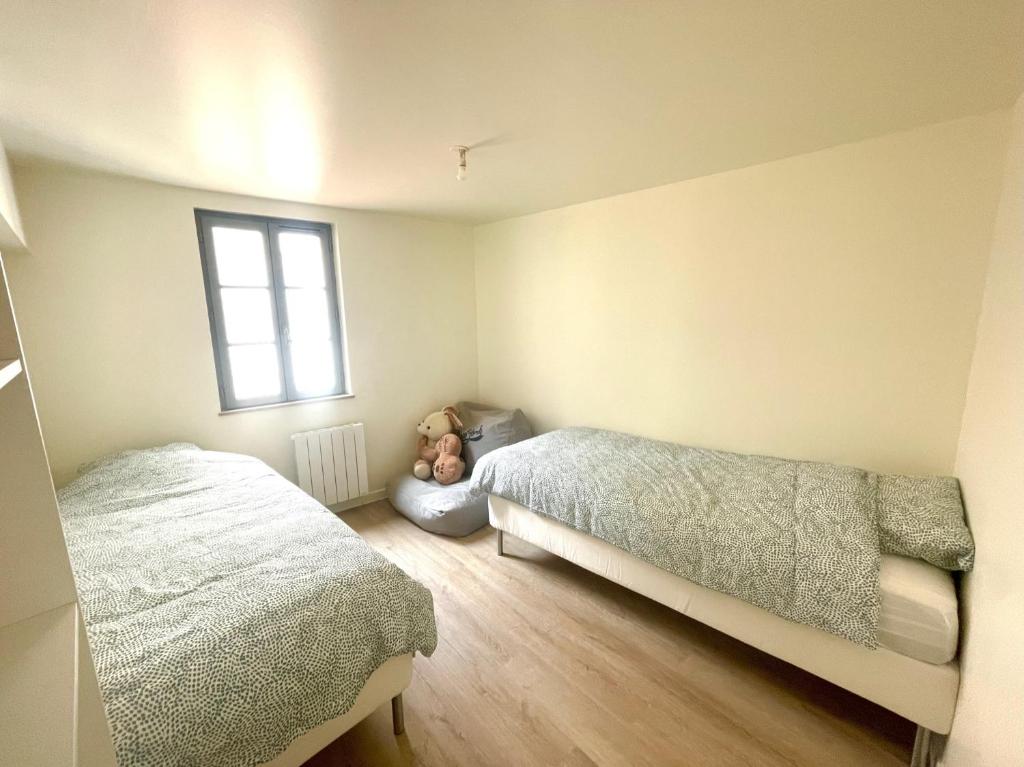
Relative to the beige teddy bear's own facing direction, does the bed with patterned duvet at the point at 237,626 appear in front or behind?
in front

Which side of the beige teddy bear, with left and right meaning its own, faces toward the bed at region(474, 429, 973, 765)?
left

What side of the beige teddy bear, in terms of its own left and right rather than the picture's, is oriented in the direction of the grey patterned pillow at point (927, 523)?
left

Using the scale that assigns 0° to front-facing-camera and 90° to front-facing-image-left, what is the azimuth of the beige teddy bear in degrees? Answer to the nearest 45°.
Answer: approximately 45°

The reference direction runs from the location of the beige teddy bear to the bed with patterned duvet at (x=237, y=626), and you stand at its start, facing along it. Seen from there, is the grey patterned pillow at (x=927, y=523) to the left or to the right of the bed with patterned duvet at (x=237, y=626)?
left
